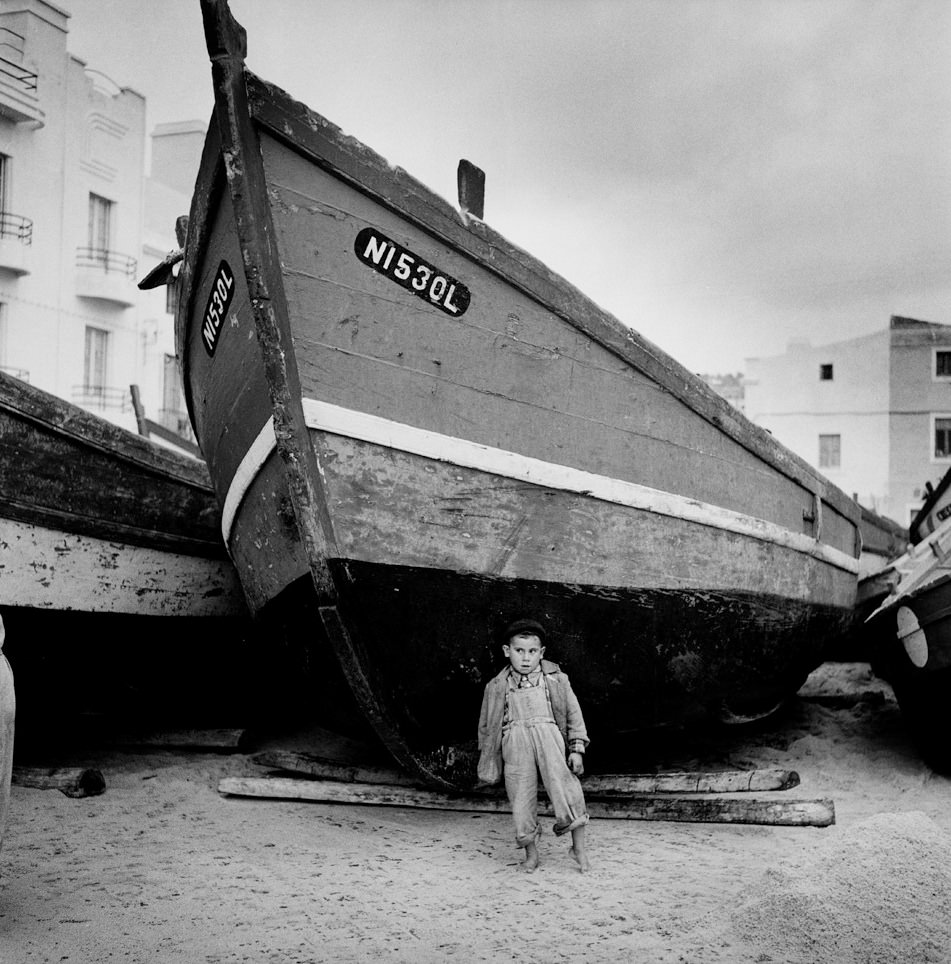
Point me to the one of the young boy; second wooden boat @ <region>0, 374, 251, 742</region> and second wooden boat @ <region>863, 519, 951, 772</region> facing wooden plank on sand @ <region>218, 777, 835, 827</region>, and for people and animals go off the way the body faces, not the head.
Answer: second wooden boat @ <region>863, 519, 951, 772</region>

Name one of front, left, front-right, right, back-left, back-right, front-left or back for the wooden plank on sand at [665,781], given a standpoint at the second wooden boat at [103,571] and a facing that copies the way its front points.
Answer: left

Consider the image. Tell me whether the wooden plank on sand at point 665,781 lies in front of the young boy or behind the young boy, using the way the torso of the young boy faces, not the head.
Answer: behind

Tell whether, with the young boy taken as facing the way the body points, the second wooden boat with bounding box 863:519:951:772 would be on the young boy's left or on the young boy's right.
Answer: on the young boy's left

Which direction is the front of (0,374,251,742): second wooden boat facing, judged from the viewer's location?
facing the viewer and to the left of the viewer

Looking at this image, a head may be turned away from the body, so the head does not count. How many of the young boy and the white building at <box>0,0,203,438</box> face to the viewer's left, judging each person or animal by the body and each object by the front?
0

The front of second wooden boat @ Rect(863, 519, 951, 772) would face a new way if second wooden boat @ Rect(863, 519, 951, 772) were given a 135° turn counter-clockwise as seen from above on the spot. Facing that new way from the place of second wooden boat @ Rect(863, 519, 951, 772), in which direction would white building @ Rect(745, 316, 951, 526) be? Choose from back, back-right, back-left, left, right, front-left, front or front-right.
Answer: left

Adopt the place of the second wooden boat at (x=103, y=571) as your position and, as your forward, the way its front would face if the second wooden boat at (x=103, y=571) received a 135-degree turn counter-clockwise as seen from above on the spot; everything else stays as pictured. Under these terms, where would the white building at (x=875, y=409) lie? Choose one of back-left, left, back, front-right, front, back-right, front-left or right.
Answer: front-left

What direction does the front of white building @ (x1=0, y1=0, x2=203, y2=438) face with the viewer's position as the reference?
facing the viewer and to the right of the viewer

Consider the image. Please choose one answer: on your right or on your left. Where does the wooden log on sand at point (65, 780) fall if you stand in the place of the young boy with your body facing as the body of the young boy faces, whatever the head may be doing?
on your right

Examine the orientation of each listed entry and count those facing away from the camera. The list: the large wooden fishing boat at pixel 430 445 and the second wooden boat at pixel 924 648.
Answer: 0

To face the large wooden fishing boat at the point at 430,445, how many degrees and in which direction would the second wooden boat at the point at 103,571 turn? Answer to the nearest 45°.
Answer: approximately 90° to its left

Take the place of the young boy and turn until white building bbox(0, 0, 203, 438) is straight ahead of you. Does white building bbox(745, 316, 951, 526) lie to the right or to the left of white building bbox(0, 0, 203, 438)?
right

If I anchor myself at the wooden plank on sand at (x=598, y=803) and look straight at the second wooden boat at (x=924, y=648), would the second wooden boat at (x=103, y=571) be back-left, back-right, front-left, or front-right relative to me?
back-left

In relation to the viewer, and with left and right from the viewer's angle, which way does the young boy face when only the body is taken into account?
facing the viewer

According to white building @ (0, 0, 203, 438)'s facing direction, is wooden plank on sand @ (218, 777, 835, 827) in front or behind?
in front

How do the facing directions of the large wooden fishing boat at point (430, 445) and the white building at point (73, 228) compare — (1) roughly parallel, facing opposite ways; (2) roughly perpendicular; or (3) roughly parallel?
roughly perpendicular

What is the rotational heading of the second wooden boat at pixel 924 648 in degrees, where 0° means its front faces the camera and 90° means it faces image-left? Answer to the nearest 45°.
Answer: approximately 45°
